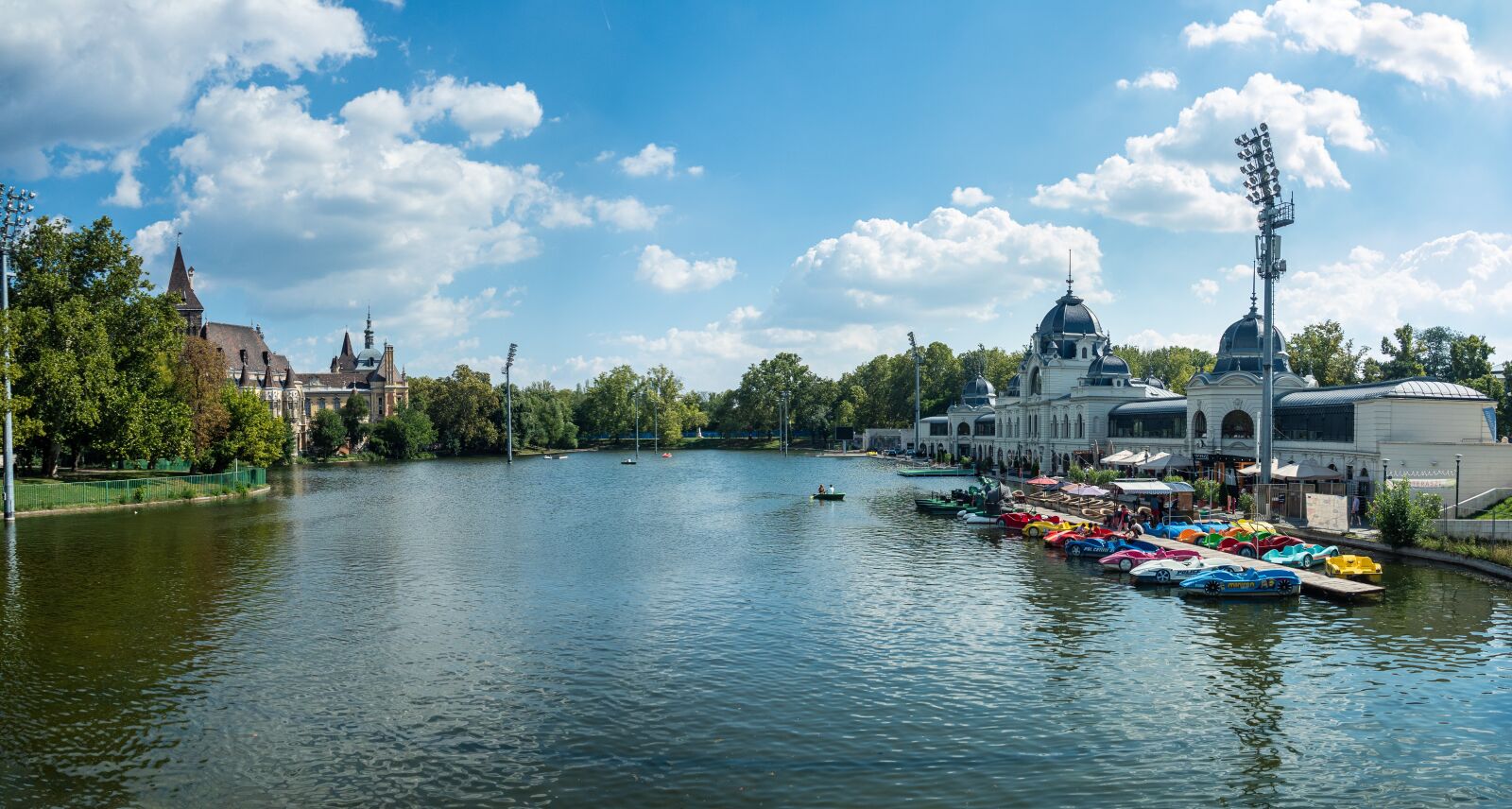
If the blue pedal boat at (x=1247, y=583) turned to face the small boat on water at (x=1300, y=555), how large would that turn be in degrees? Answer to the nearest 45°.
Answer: approximately 90° to its right

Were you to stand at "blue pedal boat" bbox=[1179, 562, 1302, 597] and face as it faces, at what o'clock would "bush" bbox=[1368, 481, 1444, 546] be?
The bush is roughly at 4 o'clock from the blue pedal boat.

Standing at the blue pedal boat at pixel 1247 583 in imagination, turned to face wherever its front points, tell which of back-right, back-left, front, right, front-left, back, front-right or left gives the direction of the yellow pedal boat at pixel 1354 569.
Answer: back-right

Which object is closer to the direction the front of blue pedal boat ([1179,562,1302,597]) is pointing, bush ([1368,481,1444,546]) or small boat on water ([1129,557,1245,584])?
the small boat on water

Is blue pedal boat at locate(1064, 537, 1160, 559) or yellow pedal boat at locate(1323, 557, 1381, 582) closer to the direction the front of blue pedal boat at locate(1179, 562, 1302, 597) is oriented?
the blue pedal boat

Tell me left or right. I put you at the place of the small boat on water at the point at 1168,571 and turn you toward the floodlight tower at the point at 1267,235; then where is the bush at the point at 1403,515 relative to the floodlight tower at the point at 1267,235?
right

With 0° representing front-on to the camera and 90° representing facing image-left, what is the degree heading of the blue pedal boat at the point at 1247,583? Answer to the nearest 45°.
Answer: approximately 90°

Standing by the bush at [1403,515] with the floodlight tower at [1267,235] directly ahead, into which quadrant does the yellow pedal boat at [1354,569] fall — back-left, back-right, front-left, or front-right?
back-left

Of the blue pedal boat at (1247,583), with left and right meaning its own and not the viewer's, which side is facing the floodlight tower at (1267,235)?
right

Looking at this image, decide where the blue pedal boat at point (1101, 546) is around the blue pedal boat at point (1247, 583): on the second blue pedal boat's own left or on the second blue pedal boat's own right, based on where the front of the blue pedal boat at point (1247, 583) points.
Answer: on the second blue pedal boat's own right
